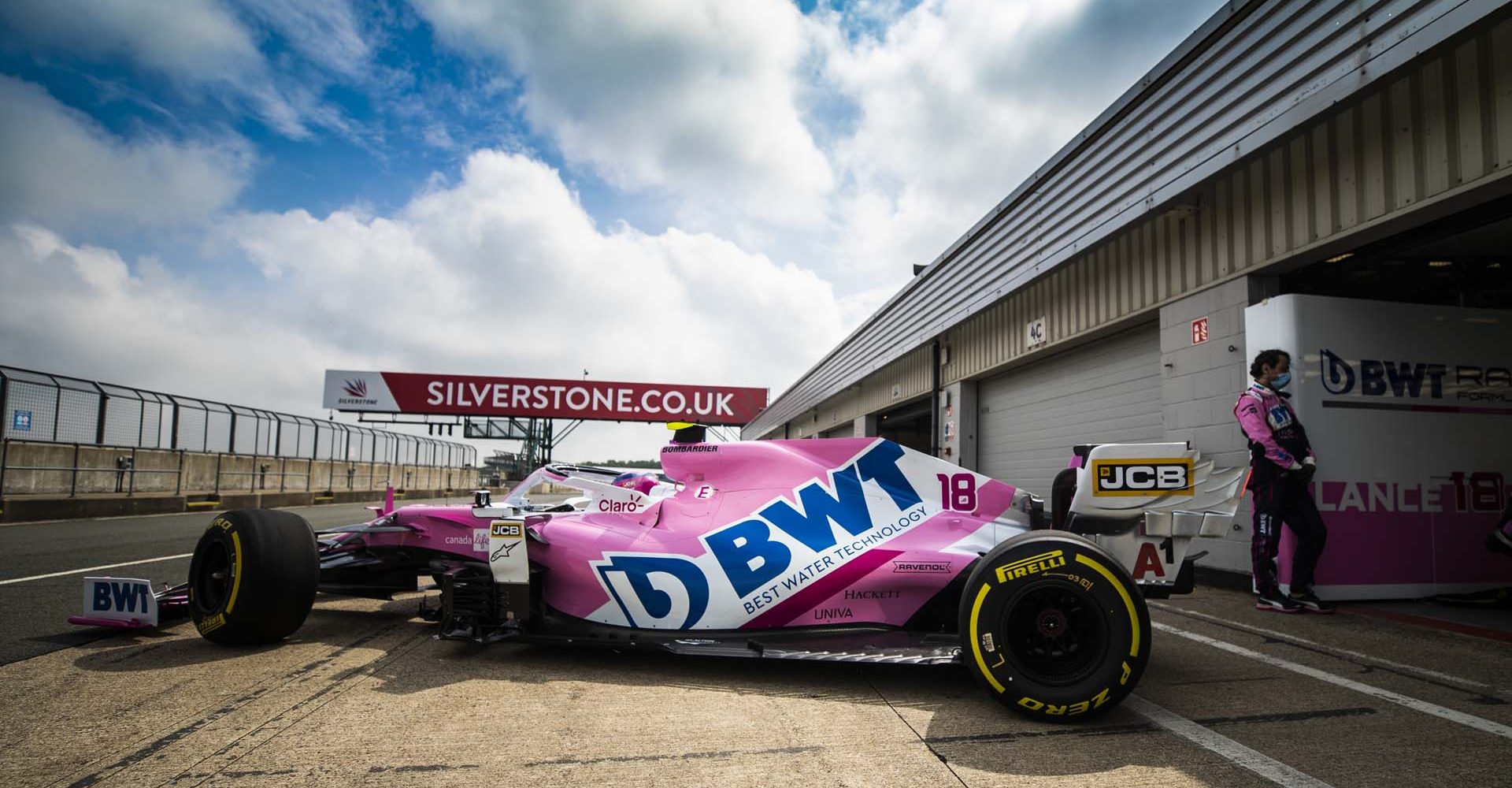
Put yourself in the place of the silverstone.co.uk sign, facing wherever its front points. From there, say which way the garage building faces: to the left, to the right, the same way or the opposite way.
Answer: to the right

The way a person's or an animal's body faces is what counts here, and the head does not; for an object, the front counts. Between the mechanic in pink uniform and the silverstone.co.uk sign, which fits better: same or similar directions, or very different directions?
same or similar directions

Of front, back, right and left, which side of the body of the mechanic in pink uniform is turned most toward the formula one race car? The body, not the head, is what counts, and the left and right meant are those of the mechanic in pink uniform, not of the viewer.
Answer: right

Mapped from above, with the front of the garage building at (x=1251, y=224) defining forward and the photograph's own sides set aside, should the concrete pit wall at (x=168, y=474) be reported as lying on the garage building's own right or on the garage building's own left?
on the garage building's own right

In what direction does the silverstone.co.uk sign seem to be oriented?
toward the camera

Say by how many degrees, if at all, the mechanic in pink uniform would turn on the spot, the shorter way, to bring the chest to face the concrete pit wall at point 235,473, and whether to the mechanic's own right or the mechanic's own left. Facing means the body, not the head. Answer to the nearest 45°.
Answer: approximately 135° to the mechanic's own right

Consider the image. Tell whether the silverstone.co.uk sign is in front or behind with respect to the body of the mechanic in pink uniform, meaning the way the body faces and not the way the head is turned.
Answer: behind

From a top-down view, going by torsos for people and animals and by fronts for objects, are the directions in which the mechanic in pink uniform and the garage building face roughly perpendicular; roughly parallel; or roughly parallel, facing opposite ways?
roughly perpendicular

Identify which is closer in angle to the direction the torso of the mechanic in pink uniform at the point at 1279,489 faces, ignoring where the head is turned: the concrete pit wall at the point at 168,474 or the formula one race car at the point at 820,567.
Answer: the formula one race car

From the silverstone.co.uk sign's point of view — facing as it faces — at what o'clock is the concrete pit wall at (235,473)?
The concrete pit wall is roughly at 1 o'clock from the silverstone.co.uk sign.

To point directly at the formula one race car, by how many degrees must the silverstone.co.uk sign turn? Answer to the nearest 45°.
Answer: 0° — it already faces it

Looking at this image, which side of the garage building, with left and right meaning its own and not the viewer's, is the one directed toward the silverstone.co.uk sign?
right

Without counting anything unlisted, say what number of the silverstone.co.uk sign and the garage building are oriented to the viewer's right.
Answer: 0

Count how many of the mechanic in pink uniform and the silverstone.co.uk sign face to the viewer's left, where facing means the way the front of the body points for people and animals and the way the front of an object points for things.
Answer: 0
